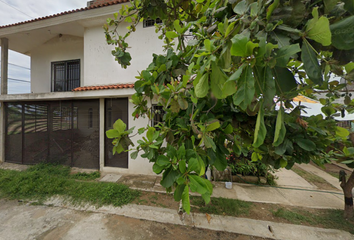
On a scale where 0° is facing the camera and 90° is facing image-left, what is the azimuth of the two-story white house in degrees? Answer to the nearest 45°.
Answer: approximately 45°

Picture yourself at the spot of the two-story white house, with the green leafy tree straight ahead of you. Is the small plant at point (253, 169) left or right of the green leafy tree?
left

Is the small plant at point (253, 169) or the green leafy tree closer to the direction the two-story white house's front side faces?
the green leafy tree

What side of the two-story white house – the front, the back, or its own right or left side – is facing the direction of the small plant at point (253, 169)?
left

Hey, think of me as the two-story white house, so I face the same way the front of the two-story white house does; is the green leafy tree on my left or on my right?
on my left

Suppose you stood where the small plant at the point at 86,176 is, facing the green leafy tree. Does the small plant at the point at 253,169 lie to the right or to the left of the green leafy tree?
left
